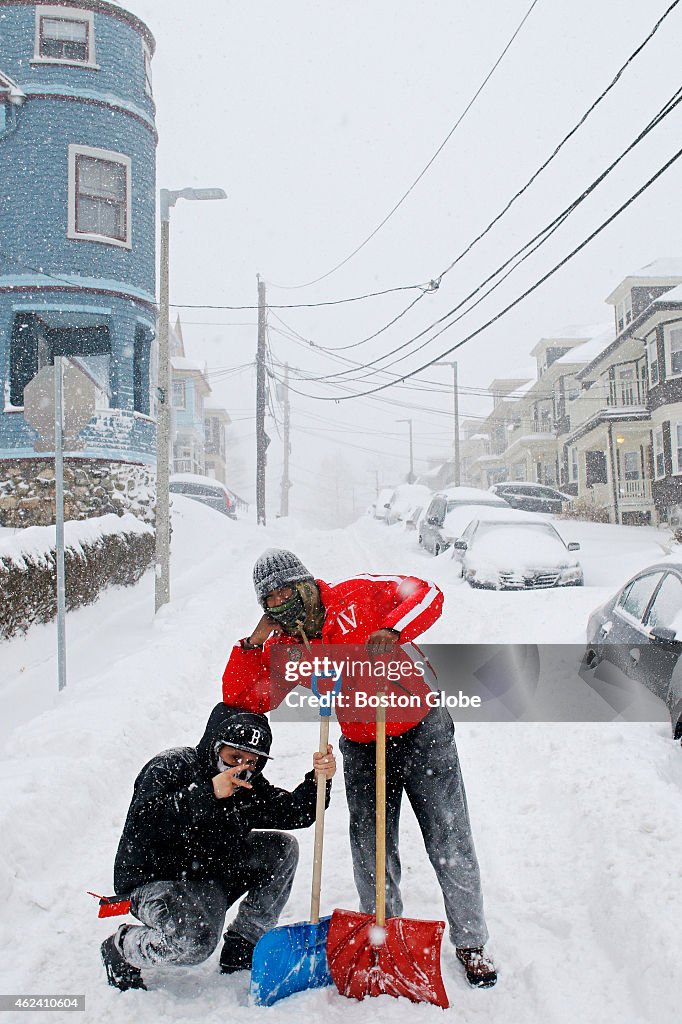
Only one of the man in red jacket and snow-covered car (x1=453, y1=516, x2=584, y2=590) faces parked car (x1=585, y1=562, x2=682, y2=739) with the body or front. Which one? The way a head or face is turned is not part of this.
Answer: the snow-covered car

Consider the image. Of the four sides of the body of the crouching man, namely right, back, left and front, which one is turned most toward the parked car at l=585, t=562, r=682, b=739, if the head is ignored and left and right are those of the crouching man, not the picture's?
left

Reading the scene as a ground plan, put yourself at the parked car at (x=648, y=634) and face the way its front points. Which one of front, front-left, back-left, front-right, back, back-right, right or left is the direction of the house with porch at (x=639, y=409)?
back-left

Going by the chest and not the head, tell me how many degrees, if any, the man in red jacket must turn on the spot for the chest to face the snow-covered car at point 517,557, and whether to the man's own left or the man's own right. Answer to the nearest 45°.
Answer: approximately 180°

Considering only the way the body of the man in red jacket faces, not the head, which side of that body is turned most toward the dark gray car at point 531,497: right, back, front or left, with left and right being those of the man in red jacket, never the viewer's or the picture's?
back

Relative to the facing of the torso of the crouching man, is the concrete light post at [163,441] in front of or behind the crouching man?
behind

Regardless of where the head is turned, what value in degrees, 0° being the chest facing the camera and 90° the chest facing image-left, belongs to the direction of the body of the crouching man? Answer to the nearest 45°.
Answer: approximately 315°

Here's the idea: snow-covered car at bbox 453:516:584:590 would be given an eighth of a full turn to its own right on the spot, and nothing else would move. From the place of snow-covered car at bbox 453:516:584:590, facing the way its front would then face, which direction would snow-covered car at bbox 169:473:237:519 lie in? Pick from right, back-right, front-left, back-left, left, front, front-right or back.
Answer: right

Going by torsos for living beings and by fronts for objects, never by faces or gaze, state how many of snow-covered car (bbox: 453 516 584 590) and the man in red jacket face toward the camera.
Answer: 2

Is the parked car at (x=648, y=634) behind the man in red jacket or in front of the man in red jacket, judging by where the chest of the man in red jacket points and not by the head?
behind
